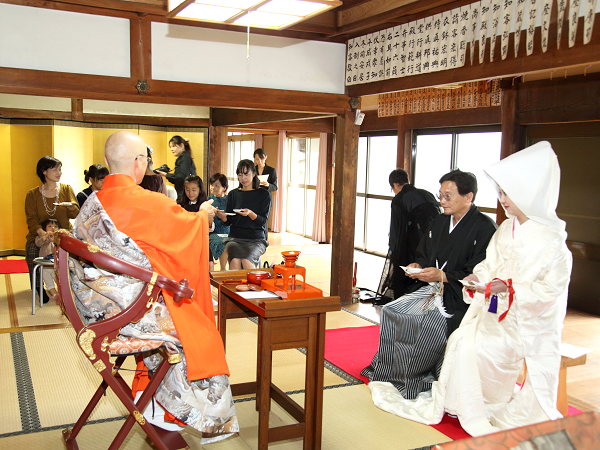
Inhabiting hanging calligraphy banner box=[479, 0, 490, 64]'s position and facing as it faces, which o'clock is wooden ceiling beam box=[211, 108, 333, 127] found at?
The wooden ceiling beam is roughly at 3 o'clock from the hanging calligraphy banner.

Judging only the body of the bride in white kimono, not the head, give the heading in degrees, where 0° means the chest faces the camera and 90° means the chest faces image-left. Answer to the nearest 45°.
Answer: approximately 45°

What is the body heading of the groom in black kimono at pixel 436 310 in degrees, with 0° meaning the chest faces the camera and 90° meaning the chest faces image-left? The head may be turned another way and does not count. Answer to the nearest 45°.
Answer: approximately 45°

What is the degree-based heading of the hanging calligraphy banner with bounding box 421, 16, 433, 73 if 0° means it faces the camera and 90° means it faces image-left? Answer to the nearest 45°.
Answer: approximately 45°

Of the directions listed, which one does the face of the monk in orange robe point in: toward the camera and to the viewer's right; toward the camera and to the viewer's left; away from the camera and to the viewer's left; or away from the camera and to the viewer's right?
away from the camera and to the viewer's right

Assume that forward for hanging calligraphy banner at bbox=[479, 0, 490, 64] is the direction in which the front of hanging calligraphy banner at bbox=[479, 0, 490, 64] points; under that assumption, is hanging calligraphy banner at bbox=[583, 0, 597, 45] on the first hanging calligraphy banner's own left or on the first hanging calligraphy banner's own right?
on the first hanging calligraphy banner's own left

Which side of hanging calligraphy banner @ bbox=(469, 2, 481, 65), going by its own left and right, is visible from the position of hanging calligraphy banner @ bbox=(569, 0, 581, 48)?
left

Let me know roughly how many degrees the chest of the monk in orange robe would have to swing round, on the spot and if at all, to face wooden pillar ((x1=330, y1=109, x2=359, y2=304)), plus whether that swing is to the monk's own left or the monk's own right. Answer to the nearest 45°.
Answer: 0° — they already face it

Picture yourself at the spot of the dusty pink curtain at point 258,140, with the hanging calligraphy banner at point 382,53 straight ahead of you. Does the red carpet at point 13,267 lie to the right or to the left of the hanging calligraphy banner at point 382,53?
right

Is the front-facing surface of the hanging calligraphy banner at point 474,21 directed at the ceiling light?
yes
